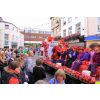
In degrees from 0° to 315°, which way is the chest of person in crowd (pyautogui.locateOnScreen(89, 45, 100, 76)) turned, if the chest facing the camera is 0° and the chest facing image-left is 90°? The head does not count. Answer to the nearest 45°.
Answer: approximately 45°

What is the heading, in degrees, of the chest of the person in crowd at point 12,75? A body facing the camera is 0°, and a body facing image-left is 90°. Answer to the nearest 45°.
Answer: approximately 225°

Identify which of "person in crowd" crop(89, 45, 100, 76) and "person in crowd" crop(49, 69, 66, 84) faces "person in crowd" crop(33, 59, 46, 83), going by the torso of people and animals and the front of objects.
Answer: "person in crowd" crop(89, 45, 100, 76)

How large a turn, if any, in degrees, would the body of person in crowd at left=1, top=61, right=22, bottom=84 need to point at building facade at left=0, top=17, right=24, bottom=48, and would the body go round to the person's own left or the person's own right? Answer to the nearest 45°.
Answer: approximately 45° to the person's own left

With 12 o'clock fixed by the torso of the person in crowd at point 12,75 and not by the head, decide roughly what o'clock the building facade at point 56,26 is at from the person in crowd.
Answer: The building facade is roughly at 11 o'clock from the person in crowd.
